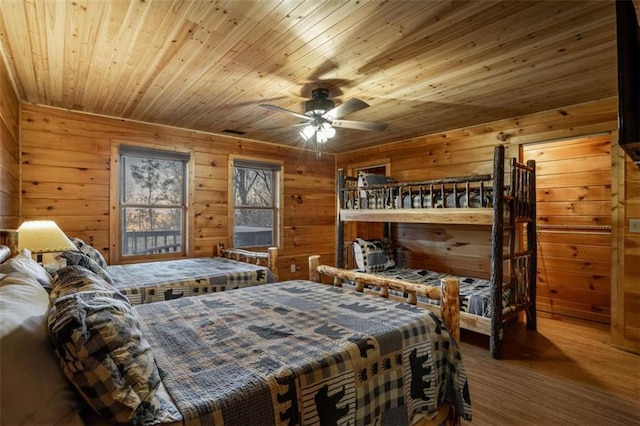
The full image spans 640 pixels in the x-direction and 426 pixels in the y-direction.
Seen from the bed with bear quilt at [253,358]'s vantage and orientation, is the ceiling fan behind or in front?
in front

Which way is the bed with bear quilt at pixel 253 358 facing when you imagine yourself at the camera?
facing away from the viewer and to the right of the viewer

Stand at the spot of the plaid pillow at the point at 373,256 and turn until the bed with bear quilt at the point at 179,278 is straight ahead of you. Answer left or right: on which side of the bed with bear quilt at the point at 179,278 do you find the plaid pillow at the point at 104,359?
left

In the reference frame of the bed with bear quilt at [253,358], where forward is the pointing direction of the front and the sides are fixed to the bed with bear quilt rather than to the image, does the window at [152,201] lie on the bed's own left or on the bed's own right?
on the bed's own left
